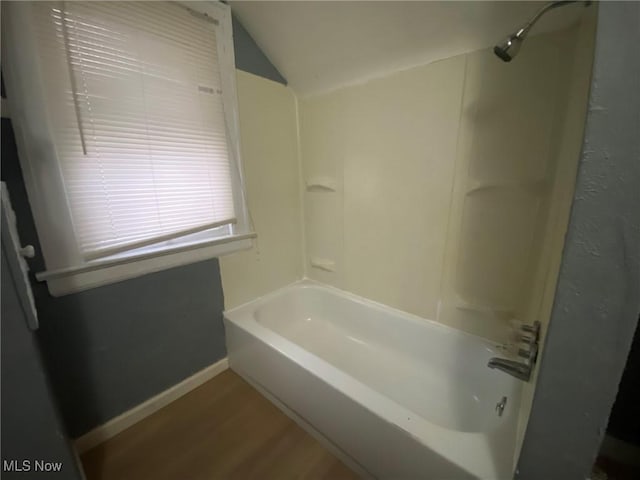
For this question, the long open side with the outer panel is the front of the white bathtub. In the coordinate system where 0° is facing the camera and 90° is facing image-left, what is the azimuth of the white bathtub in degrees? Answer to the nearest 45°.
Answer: approximately 45°
